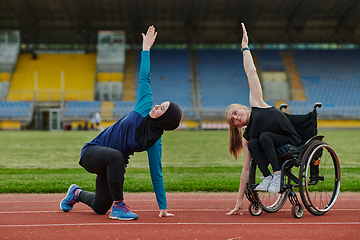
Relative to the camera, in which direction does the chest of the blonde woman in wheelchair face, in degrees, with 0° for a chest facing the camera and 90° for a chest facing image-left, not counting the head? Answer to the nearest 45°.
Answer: approximately 45°

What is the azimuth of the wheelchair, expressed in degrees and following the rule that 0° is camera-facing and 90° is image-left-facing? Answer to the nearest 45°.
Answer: approximately 45°
